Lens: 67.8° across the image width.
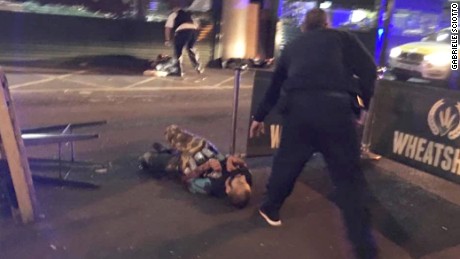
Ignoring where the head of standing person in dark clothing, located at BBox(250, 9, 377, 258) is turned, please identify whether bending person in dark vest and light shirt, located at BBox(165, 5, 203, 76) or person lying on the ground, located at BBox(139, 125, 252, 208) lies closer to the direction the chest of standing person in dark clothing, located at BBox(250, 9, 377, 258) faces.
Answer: the bending person in dark vest and light shirt

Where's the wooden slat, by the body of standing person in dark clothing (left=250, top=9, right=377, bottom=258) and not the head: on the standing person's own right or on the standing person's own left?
on the standing person's own left

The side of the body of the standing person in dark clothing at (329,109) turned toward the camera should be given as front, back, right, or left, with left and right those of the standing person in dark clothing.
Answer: back

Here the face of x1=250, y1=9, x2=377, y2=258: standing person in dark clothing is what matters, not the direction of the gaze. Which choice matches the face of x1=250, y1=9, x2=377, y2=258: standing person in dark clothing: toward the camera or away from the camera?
away from the camera

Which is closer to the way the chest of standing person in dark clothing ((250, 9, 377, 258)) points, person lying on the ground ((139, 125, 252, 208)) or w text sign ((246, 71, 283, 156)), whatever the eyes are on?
the w text sign

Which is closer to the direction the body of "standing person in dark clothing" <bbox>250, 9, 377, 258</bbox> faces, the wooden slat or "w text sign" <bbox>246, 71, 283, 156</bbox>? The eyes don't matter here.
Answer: the w text sign
